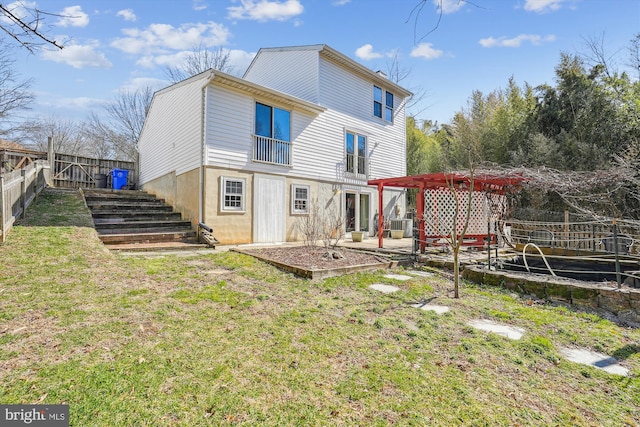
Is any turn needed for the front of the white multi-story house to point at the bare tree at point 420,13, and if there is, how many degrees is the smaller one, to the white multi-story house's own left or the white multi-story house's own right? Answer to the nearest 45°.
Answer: approximately 135° to the white multi-story house's own left

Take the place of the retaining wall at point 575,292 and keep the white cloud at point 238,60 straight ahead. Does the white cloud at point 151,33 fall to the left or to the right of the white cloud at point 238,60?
left
